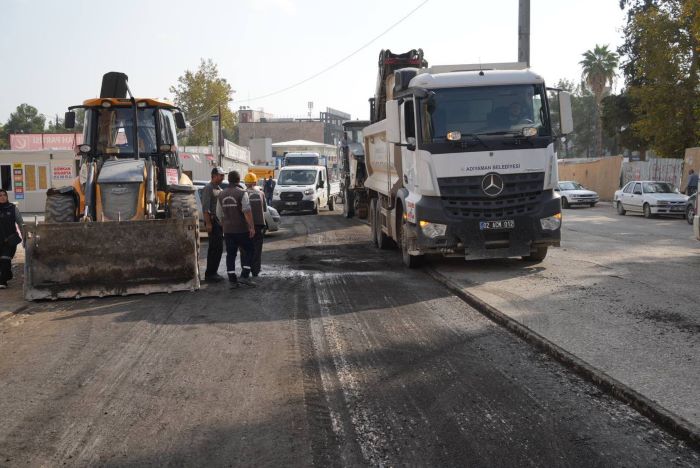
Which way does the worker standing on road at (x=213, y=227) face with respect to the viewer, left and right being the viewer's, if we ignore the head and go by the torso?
facing to the right of the viewer

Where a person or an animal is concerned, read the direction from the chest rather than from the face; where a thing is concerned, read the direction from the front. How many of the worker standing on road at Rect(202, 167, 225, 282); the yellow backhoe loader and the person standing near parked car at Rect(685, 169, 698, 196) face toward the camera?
1

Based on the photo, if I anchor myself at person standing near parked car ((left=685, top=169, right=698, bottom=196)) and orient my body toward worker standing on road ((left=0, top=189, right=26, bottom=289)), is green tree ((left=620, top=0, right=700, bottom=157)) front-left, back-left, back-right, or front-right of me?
back-right

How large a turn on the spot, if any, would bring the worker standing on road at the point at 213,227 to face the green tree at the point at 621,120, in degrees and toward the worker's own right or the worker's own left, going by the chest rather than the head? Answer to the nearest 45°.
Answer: approximately 45° to the worker's own left

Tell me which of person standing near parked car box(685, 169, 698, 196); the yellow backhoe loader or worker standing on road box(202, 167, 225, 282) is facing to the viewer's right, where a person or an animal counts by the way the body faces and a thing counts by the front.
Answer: worker standing on road box(202, 167, 225, 282)

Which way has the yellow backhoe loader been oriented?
toward the camera

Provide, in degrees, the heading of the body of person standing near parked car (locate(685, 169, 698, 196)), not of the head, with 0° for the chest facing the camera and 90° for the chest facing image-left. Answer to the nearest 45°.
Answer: approximately 90°

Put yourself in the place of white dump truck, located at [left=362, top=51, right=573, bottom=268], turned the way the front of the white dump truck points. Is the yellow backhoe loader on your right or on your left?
on your right
